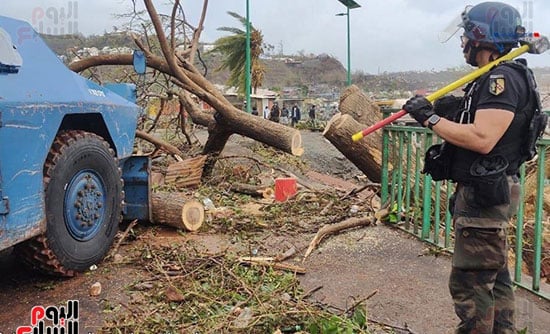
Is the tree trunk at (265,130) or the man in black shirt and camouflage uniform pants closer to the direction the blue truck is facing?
the tree trunk

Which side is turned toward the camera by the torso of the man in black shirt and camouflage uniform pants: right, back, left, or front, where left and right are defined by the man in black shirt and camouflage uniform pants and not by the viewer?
left

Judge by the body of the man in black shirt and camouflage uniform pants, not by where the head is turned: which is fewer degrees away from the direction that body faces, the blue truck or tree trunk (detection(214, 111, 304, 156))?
the blue truck

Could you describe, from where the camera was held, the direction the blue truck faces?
facing away from the viewer and to the right of the viewer

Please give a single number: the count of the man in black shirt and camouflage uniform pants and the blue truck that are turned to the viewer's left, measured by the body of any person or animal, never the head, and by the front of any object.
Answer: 1
